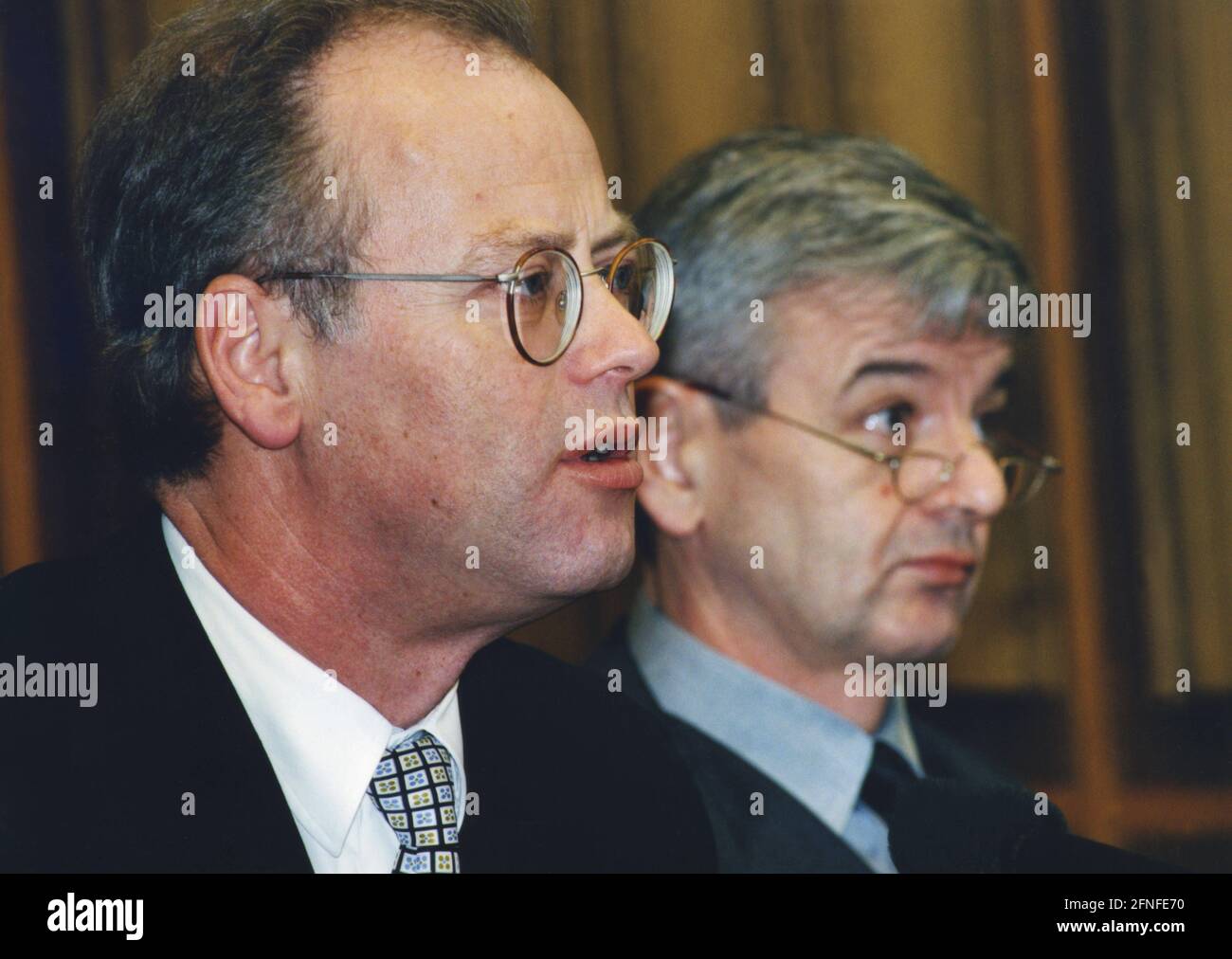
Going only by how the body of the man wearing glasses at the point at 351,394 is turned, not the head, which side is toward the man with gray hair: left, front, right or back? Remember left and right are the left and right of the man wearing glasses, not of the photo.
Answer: left

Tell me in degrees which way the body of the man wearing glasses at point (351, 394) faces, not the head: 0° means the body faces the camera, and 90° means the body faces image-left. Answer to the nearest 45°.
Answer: approximately 315°

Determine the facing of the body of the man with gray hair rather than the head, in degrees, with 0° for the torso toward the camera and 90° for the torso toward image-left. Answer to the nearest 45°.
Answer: approximately 315°

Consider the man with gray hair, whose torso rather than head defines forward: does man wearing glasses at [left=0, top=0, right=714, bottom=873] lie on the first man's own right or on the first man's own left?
on the first man's own right

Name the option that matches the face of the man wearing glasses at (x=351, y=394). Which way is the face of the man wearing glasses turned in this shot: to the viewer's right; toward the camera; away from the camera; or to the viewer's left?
to the viewer's right
